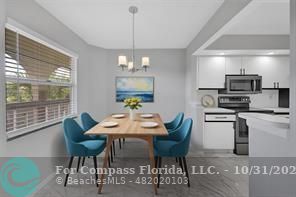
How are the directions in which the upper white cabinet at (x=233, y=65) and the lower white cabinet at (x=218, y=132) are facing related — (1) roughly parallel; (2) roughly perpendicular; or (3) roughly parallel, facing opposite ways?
roughly parallel

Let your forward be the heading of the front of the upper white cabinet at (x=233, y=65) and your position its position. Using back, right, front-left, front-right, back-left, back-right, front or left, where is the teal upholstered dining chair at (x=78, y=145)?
front-right

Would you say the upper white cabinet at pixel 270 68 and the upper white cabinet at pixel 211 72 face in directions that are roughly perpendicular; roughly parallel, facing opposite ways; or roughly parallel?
roughly parallel

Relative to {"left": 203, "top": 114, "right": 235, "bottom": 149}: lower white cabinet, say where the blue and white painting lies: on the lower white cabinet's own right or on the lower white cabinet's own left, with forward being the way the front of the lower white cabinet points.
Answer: on the lower white cabinet's own right

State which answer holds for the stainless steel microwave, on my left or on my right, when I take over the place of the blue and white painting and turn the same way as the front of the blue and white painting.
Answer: on my left

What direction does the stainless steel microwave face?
toward the camera

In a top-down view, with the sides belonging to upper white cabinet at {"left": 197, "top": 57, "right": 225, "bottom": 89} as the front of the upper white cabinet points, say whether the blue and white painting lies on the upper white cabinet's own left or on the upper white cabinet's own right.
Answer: on the upper white cabinet's own right

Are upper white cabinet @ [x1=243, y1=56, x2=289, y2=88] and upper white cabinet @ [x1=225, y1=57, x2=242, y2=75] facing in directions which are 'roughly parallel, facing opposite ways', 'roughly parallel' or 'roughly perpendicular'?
roughly parallel

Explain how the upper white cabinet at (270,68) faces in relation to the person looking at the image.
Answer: facing the viewer

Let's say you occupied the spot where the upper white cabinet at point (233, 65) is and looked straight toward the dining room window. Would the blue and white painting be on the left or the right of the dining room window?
right

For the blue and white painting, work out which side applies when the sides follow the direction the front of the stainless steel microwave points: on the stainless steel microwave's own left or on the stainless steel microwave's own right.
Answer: on the stainless steel microwave's own right

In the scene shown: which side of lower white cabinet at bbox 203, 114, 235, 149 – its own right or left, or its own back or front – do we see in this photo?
front
